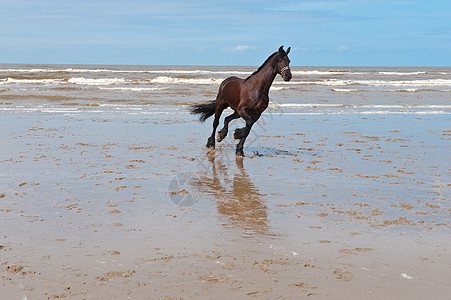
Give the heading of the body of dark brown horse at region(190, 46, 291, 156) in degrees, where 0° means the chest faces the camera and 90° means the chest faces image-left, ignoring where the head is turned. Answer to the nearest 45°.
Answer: approximately 315°
